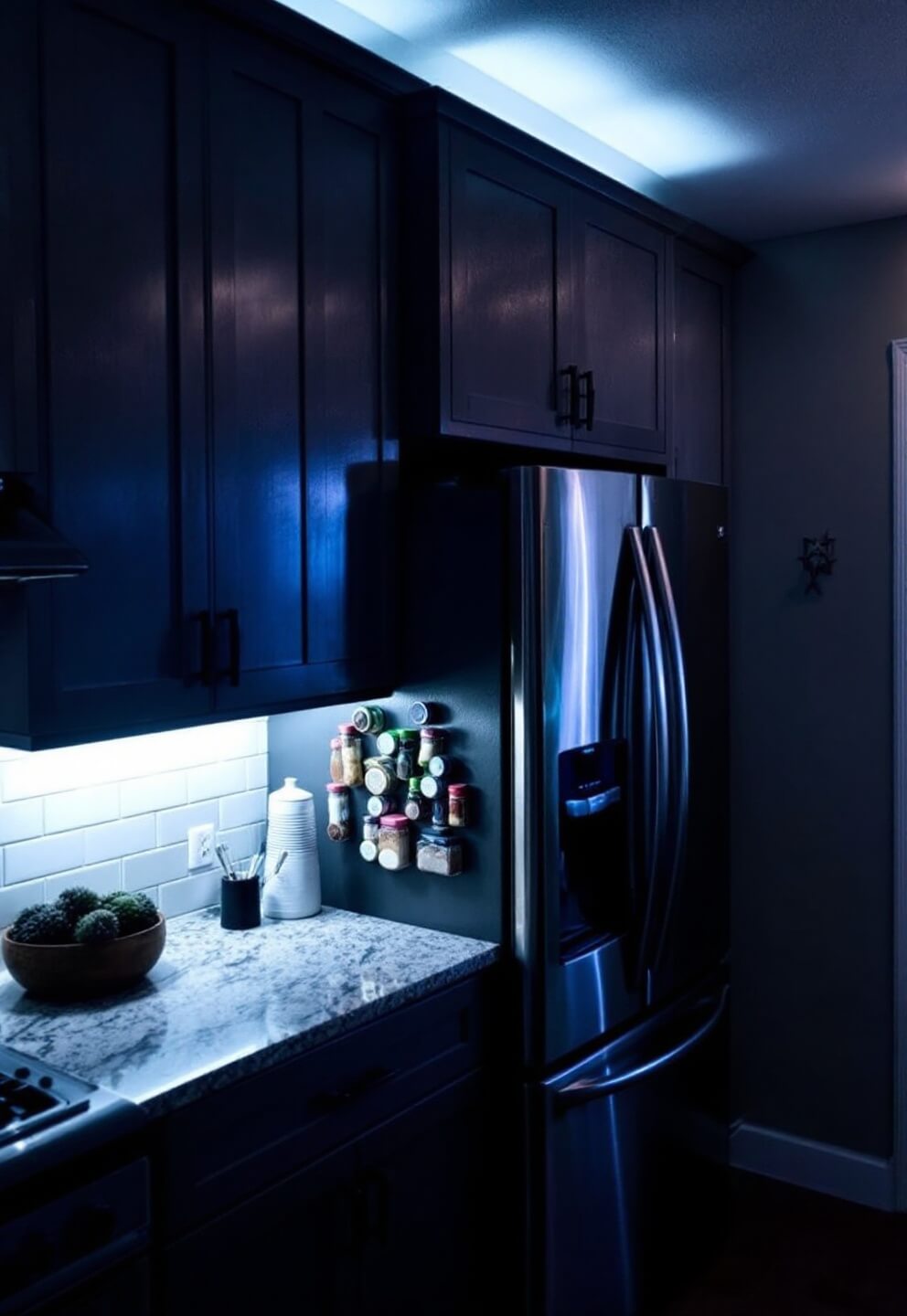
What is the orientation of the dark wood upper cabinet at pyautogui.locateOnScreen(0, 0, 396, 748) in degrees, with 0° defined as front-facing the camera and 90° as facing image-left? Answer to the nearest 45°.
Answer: approximately 315°

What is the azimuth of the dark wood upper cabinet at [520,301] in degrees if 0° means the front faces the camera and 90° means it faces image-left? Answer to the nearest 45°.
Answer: approximately 315°

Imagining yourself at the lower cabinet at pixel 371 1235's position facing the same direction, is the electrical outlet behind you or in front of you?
behind
